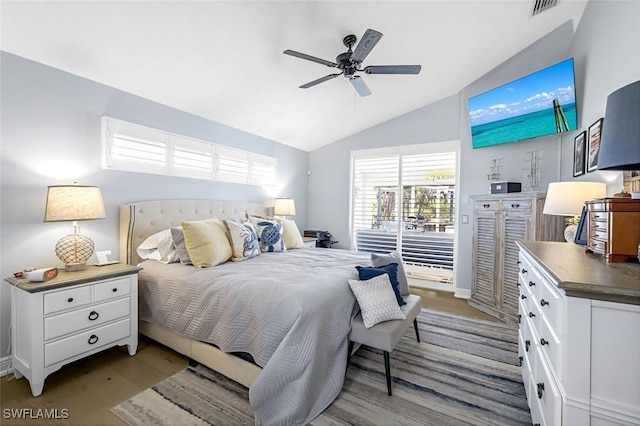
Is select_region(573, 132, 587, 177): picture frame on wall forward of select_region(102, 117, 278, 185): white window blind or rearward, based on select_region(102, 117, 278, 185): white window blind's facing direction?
forward

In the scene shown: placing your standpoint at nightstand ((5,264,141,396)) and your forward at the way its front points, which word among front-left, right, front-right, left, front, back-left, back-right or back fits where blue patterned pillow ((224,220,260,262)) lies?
front-left

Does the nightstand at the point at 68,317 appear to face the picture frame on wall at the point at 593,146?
yes

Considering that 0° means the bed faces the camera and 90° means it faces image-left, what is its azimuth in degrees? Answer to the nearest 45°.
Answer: approximately 315°

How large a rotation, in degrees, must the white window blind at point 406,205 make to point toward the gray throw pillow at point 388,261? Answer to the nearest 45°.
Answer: approximately 45° to its left

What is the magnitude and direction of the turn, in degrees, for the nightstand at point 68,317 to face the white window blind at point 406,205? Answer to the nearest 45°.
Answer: approximately 45° to its left

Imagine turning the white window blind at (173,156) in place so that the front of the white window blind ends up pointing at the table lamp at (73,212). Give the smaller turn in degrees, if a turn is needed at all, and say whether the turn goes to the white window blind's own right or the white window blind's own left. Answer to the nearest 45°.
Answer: approximately 90° to the white window blind's own right

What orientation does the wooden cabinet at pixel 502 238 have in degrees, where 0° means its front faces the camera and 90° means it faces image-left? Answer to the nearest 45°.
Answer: approximately 45°

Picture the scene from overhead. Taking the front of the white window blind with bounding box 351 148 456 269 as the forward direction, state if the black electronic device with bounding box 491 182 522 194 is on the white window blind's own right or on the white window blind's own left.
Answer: on the white window blind's own left

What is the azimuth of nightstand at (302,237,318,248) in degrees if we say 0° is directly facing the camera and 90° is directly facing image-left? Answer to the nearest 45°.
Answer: approximately 315°
